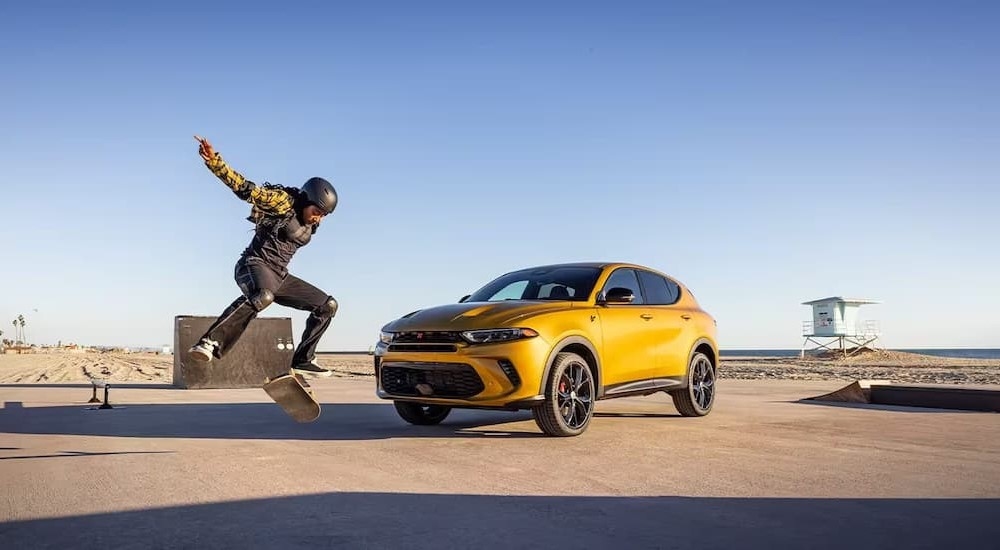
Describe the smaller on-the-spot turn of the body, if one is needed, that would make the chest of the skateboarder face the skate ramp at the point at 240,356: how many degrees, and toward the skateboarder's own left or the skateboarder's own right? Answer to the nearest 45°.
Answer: approximately 135° to the skateboarder's own left

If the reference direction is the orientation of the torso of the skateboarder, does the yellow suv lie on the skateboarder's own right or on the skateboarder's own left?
on the skateboarder's own left

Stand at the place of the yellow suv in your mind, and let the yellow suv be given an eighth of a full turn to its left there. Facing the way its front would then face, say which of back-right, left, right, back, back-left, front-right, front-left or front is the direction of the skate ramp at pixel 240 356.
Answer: back-right

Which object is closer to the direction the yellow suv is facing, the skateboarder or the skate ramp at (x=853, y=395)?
the skateboarder

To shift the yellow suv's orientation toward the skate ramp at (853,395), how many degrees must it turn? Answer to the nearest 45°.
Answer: approximately 180°

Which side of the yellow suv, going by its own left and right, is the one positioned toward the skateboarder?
front

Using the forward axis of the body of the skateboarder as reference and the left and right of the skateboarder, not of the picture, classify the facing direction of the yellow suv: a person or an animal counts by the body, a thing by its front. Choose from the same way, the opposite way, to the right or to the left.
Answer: to the right

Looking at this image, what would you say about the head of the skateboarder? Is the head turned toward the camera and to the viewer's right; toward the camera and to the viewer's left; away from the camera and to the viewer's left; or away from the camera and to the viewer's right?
toward the camera and to the viewer's right

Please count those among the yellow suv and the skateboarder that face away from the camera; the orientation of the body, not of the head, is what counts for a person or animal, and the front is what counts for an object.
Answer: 0

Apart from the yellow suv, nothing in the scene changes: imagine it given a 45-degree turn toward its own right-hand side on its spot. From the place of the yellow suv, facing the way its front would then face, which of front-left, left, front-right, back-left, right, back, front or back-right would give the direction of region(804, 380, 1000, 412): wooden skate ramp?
back-right

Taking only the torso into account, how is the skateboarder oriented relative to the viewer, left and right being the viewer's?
facing the viewer and to the right of the viewer

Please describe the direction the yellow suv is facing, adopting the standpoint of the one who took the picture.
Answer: facing the viewer and to the left of the viewer

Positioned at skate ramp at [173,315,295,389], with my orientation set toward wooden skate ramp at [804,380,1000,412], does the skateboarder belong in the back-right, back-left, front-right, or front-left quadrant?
front-right
